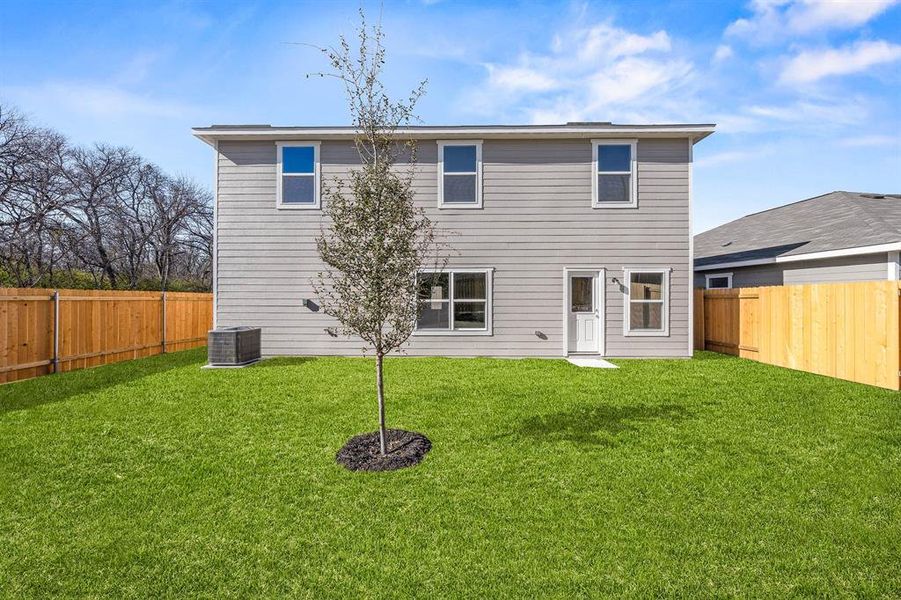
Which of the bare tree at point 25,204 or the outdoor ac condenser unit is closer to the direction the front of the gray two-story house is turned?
the bare tree

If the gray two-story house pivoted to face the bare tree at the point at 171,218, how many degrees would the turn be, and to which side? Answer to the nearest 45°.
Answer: approximately 45° to its left

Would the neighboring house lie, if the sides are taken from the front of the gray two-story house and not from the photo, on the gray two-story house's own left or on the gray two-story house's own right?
on the gray two-story house's own right

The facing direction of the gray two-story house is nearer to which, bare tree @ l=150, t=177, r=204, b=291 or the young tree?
the bare tree

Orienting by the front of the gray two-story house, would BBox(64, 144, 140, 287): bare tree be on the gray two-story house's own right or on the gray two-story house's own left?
on the gray two-story house's own left

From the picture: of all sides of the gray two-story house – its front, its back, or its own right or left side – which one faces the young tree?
back

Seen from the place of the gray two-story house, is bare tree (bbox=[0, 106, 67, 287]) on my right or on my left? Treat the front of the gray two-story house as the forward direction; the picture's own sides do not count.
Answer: on my left

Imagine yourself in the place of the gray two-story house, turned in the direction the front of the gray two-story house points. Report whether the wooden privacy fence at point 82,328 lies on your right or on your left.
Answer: on your left

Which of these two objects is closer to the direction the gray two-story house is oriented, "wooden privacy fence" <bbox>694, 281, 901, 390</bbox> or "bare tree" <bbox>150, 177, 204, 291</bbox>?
the bare tree

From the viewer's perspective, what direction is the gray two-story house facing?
away from the camera
